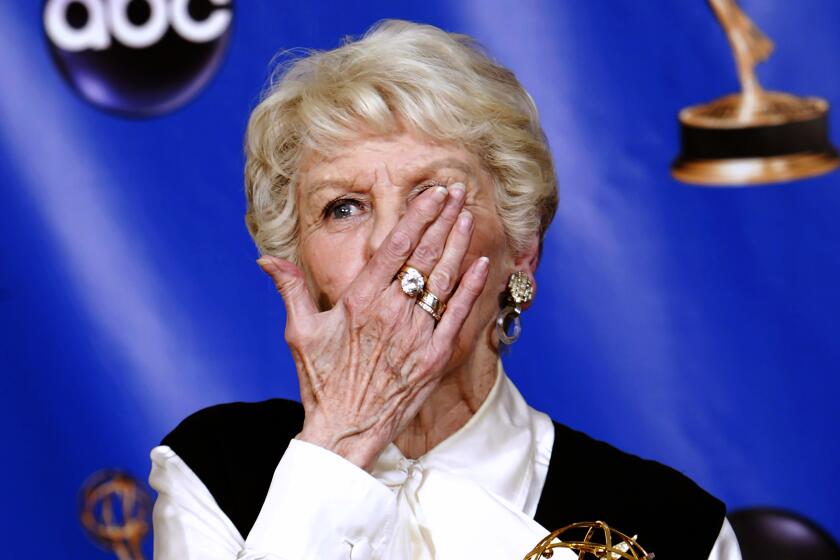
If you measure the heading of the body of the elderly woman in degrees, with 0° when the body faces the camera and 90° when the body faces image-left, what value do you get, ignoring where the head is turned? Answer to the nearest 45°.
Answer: approximately 0°

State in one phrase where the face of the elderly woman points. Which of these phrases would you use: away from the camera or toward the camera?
toward the camera
